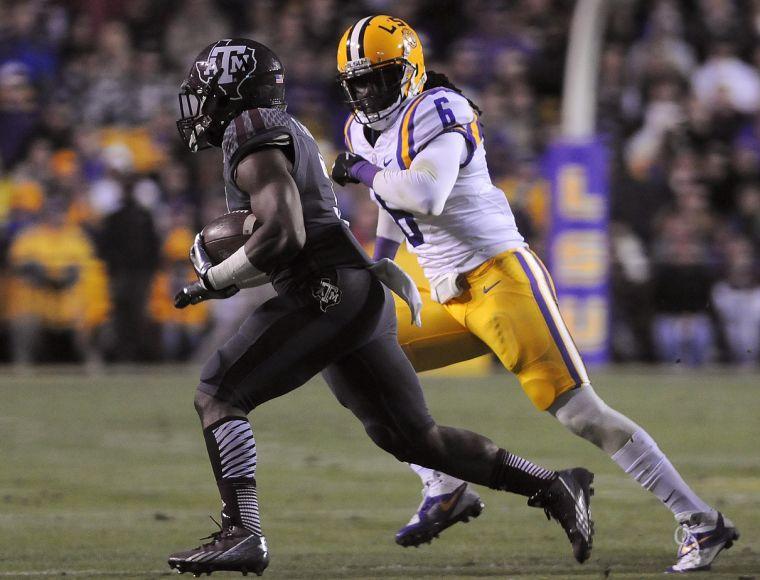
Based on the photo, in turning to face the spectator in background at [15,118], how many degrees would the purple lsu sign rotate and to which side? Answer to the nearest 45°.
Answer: approximately 90° to its right

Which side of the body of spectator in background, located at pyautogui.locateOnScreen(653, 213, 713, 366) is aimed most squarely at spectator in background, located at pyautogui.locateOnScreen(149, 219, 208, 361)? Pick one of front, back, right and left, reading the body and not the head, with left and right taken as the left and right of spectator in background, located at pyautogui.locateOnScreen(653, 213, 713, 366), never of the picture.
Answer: right

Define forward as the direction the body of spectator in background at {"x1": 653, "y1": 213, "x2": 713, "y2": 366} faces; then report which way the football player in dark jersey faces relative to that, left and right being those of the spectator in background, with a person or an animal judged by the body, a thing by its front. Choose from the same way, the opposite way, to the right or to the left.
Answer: to the right

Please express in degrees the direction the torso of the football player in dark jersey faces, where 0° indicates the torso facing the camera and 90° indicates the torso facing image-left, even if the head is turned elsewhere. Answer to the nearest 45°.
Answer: approximately 90°

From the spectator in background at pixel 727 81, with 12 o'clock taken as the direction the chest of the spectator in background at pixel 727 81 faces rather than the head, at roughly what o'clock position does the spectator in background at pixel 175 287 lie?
the spectator in background at pixel 175 287 is roughly at 2 o'clock from the spectator in background at pixel 727 81.

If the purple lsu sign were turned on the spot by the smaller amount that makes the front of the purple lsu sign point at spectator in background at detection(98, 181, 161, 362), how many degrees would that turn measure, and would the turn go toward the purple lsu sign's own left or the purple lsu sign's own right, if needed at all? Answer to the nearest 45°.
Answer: approximately 90° to the purple lsu sign's own right

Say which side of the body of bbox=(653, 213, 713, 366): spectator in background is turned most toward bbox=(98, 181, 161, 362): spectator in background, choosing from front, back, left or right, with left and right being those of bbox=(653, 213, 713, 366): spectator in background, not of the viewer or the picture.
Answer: right

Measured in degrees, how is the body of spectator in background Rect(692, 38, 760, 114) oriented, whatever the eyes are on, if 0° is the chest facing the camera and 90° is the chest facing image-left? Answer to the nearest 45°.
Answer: approximately 0°

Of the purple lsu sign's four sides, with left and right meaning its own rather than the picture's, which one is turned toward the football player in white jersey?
front

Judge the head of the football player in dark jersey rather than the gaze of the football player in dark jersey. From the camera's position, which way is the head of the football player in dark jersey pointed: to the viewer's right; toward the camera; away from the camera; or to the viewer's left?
to the viewer's left

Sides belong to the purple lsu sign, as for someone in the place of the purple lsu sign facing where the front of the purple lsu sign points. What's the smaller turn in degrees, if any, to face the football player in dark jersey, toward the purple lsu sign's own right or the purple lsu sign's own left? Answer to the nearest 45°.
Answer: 0° — it already faces them

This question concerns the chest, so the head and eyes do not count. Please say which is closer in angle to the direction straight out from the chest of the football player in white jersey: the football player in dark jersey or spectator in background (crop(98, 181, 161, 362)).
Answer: the football player in dark jersey
